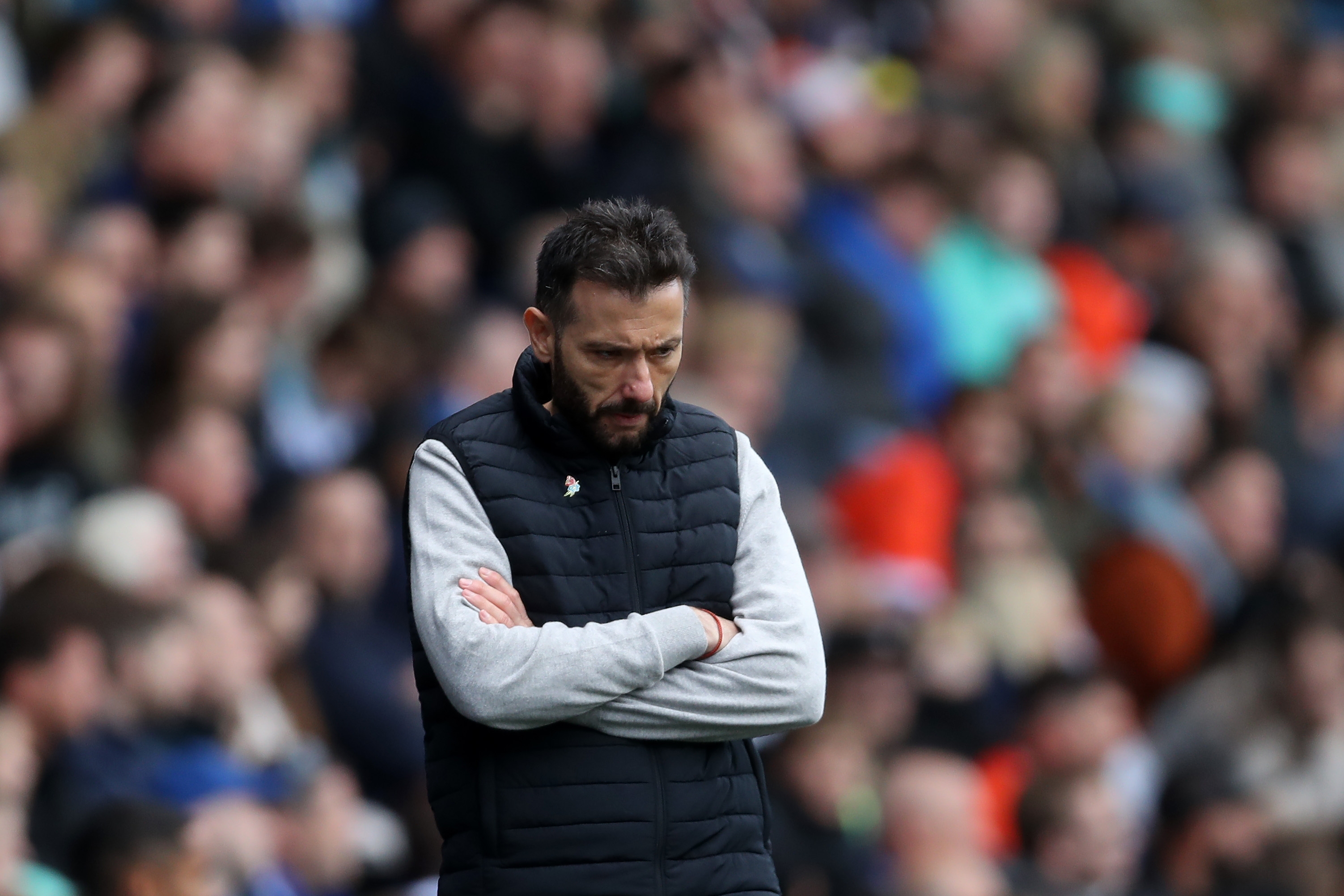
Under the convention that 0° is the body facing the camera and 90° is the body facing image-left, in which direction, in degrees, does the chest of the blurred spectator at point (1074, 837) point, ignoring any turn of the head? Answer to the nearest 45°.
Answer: approximately 315°

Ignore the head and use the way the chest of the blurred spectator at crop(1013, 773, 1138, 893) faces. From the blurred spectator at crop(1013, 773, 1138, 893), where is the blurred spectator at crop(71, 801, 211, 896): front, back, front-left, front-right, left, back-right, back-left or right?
right

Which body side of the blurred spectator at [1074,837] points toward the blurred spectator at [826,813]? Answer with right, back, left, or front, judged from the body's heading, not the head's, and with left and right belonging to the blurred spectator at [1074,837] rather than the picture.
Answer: right

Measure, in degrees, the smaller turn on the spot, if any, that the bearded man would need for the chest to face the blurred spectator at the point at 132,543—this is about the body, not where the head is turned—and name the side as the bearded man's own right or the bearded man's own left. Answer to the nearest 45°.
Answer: approximately 180°

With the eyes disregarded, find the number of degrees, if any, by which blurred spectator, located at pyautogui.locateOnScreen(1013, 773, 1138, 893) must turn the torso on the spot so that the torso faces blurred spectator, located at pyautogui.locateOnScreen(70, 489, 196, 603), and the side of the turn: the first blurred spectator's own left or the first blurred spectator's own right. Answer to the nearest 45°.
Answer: approximately 90° to the first blurred spectator's own right

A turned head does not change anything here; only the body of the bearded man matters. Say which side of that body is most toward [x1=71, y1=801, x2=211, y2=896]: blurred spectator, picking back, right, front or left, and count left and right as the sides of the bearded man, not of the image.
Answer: back

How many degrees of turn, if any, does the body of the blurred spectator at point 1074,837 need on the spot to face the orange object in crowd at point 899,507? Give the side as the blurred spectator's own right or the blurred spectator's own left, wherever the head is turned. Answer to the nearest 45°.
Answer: approximately 180°

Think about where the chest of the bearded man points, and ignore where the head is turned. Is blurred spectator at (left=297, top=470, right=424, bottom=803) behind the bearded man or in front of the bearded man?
behind

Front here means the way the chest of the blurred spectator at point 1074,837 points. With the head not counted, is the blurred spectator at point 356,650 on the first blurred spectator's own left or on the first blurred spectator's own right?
on the first blurred spectator's own right

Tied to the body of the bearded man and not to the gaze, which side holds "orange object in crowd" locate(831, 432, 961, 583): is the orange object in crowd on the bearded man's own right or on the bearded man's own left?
on the bearded man's own left

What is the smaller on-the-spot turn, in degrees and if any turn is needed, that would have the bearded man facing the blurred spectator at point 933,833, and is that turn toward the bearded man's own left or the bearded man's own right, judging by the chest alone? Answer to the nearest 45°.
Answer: approximately 135° to the bearded man's own left

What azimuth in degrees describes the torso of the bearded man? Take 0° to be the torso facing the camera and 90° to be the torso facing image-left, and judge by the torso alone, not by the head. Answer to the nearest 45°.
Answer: approximately 315°
